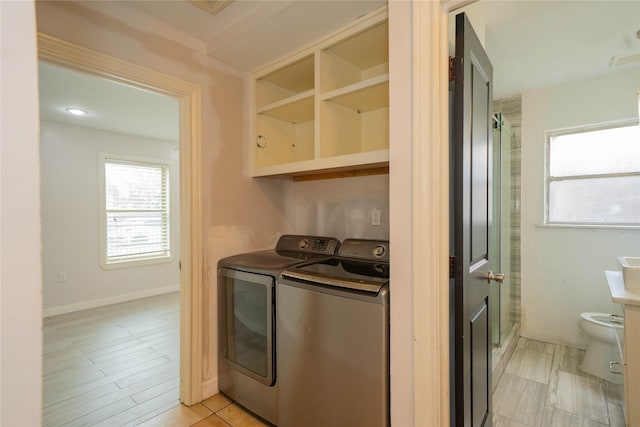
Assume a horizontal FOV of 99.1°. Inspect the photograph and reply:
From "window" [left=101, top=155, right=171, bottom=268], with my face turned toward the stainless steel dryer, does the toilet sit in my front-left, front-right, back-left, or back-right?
front-left

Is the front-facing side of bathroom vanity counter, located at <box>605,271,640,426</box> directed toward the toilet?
no

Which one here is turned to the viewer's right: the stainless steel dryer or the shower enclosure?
the shower enclosure

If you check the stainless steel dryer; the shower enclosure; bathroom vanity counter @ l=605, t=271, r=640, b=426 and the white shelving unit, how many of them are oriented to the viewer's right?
1

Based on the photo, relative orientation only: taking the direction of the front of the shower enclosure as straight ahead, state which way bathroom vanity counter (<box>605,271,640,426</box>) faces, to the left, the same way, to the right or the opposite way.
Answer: the opposite way

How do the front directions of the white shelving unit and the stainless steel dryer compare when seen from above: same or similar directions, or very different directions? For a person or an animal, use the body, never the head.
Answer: same or similar directions

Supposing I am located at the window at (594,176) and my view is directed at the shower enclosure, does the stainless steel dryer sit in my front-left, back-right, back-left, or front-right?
front-left

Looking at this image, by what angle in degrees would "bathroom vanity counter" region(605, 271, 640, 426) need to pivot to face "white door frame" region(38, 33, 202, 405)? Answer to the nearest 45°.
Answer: approximately 45° to its left

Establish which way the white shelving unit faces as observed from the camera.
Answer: facing the viewer and to the left of the viewer

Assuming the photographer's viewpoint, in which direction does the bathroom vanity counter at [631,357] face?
facing to the left of the viewer

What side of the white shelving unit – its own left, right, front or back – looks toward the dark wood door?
left

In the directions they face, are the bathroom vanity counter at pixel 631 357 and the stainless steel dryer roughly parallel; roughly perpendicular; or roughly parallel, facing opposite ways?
roughly perpendicular

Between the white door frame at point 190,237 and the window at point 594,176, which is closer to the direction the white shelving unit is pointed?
the white door frame

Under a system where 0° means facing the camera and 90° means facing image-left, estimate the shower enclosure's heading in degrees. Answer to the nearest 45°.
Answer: approximately 270°

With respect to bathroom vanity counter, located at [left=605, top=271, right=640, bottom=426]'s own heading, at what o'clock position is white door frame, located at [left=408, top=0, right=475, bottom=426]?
The white door frame is roughly at 10 o'clock from the bathroom vanity counter.

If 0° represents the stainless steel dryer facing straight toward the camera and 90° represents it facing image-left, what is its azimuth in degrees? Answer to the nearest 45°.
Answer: approximately 45°
